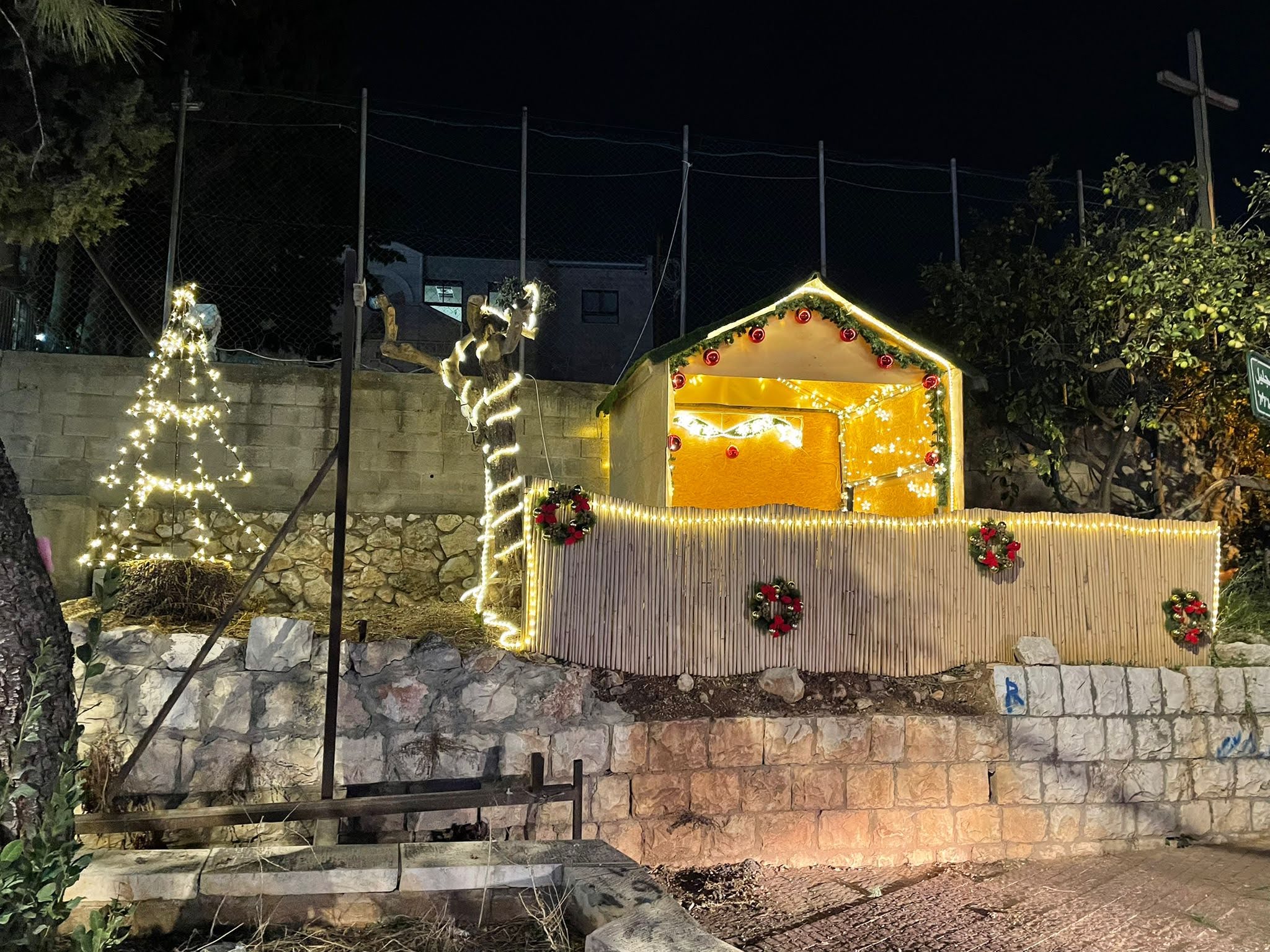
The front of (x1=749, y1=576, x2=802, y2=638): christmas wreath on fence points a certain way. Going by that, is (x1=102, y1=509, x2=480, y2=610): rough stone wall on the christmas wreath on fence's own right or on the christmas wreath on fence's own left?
on the christmas wreath on fence's own right

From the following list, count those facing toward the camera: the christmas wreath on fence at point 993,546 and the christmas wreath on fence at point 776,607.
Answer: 2

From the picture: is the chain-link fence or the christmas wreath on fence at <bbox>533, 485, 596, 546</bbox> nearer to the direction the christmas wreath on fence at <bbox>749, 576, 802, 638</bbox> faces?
the christmas wreath on fence

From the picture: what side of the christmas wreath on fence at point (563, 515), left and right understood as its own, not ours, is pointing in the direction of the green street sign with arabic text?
left

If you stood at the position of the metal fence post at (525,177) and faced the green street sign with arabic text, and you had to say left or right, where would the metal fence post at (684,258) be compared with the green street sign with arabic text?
left

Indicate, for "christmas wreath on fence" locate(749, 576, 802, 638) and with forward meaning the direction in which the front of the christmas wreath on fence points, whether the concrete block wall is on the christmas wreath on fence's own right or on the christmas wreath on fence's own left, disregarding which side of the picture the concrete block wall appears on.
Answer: on the christmas wreath on fence's own right

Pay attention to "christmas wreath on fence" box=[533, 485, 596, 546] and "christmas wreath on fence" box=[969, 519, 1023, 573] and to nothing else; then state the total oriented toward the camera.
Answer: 2
